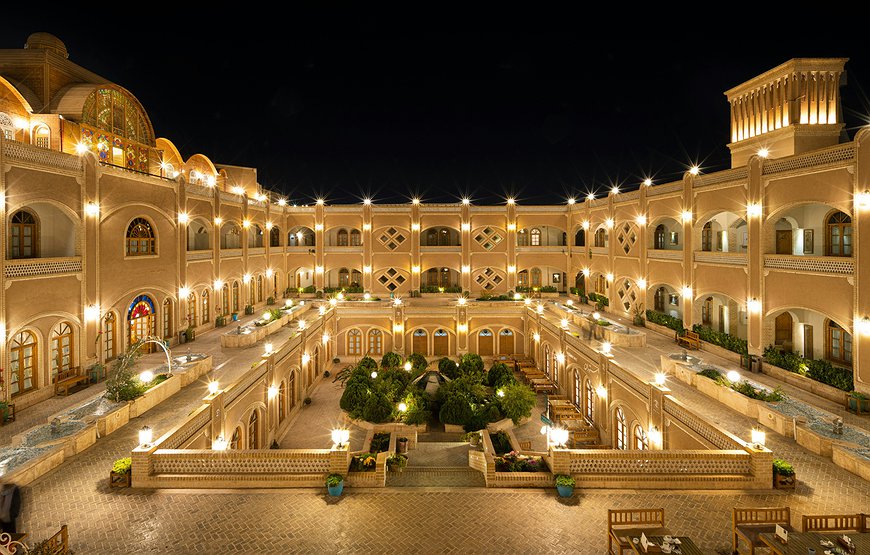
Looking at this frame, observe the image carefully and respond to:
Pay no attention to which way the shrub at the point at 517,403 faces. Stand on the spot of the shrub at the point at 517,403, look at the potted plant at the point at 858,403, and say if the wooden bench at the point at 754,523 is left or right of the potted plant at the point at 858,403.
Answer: right

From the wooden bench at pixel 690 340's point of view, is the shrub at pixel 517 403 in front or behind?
in front

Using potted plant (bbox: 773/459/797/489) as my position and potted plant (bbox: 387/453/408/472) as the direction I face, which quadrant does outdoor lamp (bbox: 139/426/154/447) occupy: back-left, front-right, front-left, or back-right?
front-left

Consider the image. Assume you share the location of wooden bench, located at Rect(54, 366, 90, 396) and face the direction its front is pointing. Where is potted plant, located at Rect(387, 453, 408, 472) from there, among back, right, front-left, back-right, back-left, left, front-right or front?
front

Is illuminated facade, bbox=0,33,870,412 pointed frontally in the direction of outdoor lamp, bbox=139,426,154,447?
yes

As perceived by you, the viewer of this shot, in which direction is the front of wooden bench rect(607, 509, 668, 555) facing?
facing the viewer

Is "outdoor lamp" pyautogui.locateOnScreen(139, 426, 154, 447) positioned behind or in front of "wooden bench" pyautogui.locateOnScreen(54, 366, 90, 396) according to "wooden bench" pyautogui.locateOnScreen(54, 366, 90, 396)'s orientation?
in front

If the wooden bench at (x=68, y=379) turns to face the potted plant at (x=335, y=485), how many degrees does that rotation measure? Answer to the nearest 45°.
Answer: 0° — it already faces it

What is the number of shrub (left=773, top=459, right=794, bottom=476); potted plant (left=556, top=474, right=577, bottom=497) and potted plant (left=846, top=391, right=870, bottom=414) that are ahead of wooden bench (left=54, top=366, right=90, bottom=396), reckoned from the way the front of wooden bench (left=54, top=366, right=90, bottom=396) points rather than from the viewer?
3
